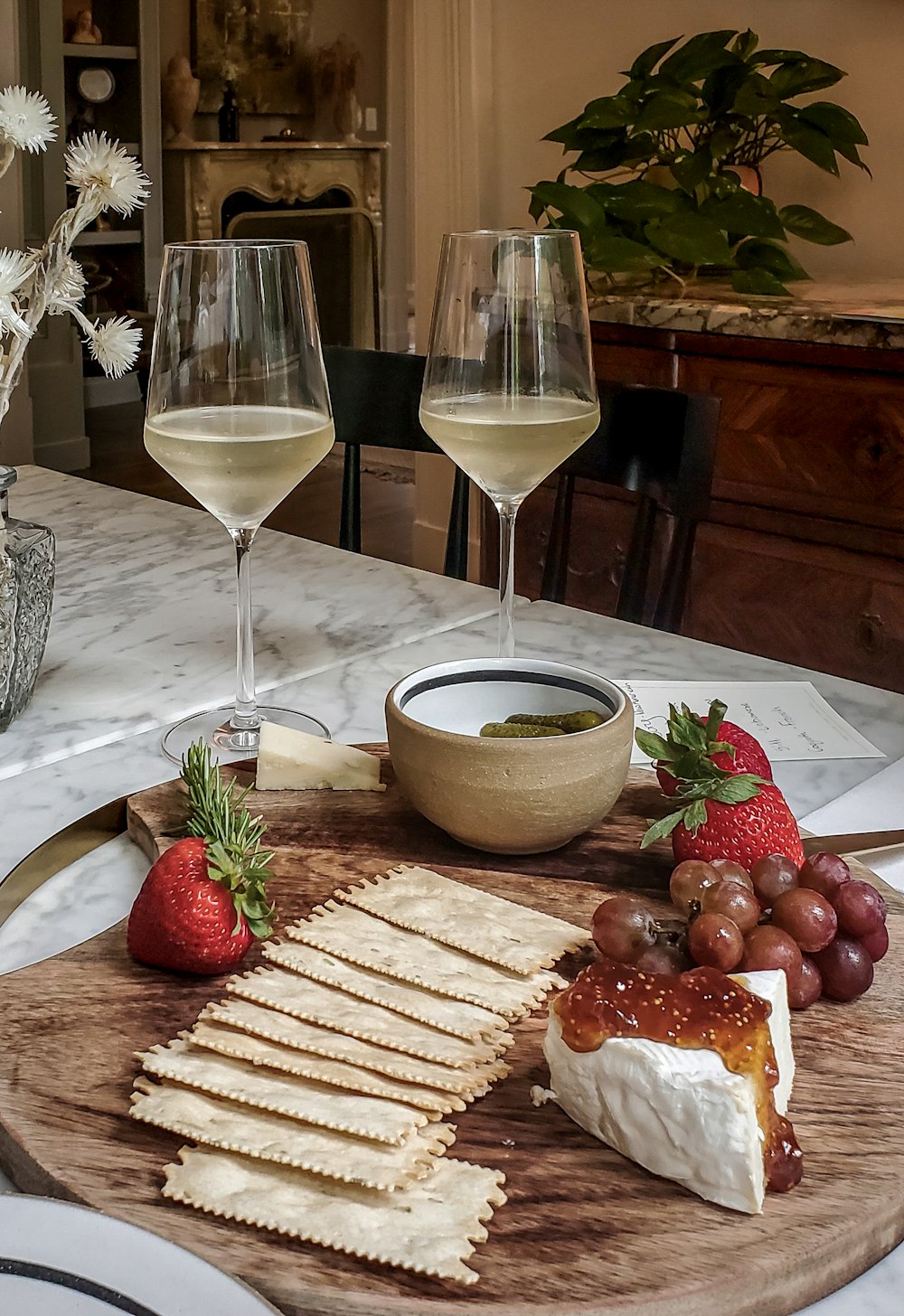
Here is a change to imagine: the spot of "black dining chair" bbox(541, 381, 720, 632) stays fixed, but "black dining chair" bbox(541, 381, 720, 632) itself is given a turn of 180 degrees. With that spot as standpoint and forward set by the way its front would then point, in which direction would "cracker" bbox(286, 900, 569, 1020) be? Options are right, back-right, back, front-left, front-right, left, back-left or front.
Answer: back-right

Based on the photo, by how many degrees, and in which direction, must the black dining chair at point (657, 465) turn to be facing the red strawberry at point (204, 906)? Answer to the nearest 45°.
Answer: approximately 45° to its left

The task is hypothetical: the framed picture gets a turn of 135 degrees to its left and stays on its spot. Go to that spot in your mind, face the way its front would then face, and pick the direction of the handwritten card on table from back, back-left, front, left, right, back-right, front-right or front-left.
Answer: back-right

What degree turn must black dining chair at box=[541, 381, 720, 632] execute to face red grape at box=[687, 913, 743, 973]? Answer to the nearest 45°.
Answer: approximately 45° to its left

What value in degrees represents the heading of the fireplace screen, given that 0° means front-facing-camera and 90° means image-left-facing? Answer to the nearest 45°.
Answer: approximately 0°

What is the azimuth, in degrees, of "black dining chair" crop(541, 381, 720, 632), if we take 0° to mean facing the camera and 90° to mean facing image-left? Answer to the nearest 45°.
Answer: approximately 45°

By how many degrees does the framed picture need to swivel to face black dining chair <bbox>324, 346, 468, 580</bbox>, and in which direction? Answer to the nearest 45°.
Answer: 0° — it already faces it

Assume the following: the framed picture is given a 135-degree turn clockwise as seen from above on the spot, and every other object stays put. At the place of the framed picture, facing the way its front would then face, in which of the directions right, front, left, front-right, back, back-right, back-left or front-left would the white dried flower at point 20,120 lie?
back-left

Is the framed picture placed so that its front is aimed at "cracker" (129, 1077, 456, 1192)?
yes

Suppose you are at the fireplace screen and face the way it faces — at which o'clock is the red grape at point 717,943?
The red grape is roughly at 12 o'clock from the fireplace screen.

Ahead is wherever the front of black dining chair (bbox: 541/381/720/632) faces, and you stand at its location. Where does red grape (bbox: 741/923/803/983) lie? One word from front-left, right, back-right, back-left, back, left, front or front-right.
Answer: front-left
